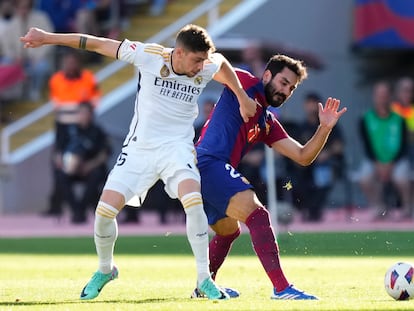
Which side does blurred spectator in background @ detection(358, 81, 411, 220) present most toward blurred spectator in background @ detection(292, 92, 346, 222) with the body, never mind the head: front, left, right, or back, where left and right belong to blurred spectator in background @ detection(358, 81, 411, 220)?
right

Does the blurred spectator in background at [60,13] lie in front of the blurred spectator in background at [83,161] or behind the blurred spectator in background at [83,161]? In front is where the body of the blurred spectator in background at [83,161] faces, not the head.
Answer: behind

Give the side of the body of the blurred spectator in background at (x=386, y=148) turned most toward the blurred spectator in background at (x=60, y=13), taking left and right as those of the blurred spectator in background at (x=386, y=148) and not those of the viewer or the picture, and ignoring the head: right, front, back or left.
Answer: right

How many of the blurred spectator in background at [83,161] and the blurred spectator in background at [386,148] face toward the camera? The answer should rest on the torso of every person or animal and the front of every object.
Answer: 2

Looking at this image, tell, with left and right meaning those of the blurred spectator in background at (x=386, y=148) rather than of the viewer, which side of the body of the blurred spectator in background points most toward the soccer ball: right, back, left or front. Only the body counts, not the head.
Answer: front

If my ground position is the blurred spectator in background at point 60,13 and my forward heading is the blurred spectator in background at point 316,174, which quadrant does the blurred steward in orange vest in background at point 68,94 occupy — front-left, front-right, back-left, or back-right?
front-right

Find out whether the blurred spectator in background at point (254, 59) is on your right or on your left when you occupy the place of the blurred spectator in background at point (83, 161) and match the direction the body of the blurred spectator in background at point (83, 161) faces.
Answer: on your left

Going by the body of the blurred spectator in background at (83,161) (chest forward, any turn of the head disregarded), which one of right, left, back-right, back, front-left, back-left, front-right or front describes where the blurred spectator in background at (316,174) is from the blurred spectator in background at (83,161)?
left

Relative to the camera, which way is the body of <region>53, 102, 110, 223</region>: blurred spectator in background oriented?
toward the camera

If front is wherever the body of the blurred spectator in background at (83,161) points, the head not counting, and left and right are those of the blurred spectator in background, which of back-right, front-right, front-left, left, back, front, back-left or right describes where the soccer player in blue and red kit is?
front

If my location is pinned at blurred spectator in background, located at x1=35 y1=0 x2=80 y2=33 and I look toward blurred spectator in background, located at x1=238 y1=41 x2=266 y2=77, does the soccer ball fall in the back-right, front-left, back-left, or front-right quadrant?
front-right

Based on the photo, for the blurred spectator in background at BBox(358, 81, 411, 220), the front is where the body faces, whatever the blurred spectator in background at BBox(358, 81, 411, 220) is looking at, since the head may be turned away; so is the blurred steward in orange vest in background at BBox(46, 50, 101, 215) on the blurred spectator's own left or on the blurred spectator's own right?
on the blurred spectator's own right

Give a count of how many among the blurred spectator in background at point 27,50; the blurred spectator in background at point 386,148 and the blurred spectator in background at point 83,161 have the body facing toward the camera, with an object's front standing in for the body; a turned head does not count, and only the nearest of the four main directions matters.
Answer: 3

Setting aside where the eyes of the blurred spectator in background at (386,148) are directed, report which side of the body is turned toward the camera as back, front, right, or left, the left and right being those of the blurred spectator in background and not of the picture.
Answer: front
